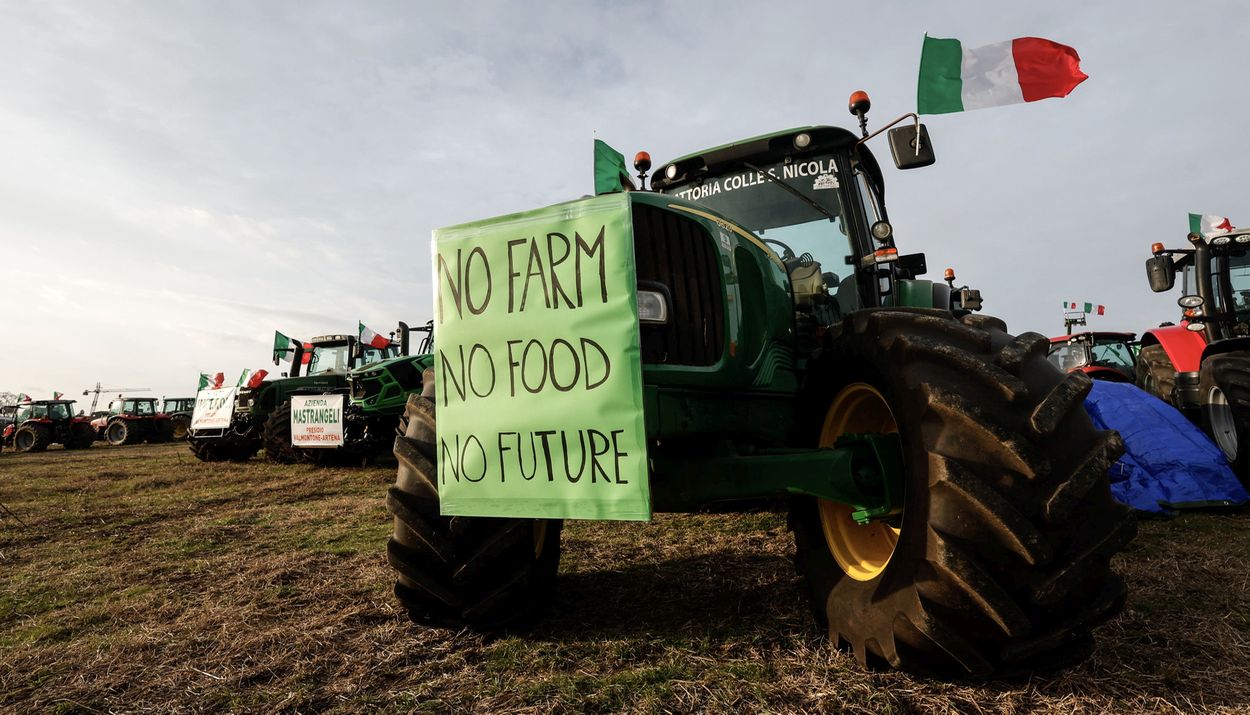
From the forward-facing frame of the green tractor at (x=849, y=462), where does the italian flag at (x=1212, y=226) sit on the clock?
The italian flag is roughly at 6 o'clock from the green tractor.

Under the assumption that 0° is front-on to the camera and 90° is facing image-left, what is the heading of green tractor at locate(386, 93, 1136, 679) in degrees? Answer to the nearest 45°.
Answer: approximately 45°

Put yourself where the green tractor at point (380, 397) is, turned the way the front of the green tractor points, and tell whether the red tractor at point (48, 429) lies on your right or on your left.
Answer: on your right

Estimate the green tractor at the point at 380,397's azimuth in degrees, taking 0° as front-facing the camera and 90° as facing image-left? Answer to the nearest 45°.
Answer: approximately 45°

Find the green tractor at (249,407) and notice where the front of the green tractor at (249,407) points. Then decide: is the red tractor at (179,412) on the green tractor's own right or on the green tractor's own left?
on the green tractor's own right

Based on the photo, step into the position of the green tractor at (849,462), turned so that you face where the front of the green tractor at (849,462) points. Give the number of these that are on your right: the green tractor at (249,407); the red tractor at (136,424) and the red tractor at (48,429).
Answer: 3

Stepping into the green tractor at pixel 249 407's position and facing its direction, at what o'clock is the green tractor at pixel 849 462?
the green tractor at pixel 849 462 is roughly at 10 o'clock from the green tractor at pixel 249 407.

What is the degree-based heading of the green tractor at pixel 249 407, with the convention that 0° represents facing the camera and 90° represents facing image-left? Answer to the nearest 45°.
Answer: approximately 45°

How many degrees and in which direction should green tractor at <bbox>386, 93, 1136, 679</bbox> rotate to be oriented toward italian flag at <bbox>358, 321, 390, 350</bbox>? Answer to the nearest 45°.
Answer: approximately 90° to its right

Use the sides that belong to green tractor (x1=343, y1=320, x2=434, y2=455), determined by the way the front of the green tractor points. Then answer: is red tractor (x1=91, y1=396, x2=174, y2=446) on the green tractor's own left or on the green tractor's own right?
on the green tractor's own right

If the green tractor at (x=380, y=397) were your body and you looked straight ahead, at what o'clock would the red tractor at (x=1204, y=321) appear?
The red tractor is roughly at 9 o'clock from the green tractor.
